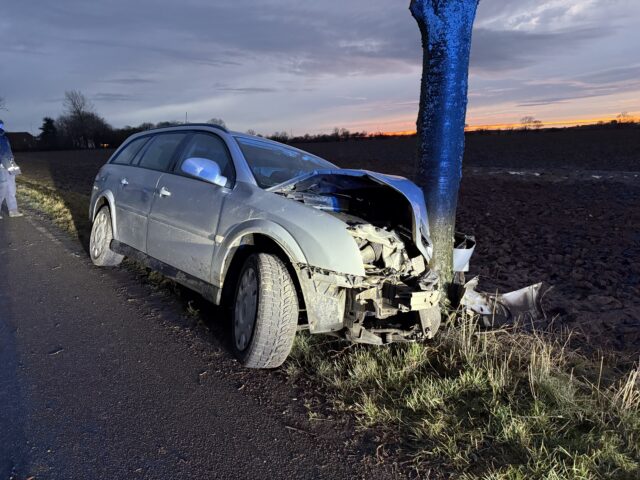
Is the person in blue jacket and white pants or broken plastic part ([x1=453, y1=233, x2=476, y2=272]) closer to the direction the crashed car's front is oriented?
the broken plastic part

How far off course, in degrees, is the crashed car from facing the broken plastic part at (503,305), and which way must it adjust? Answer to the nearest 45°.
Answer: approximately 45° to its left

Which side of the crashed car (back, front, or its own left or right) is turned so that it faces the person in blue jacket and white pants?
back

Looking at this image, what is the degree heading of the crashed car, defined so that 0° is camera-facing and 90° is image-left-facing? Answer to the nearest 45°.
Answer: approximately 315°

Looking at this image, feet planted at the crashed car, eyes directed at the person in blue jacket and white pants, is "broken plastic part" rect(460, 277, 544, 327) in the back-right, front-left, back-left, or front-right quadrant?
back-right

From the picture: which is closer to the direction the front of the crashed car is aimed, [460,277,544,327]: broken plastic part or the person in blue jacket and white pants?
the broken plastic part
